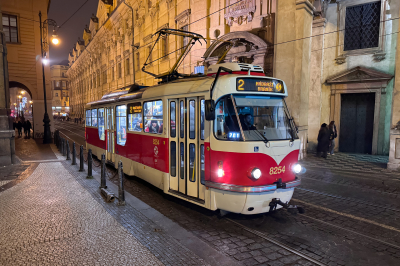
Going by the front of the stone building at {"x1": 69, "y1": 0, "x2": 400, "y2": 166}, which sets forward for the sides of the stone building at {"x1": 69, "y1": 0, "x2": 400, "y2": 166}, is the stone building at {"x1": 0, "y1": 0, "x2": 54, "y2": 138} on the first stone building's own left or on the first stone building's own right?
on the first stone building's own right

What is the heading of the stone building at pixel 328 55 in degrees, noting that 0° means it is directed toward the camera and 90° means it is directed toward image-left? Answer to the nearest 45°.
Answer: approximately 45°

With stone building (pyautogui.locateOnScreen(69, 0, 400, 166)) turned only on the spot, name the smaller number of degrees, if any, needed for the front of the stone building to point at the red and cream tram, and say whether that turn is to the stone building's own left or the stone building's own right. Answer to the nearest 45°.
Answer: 0° — it already faces it

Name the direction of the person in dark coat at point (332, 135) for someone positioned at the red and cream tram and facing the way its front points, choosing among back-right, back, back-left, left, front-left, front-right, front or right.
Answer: left

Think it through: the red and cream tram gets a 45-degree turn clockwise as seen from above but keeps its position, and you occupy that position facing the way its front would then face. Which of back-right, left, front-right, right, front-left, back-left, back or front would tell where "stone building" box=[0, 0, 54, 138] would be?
back-right
